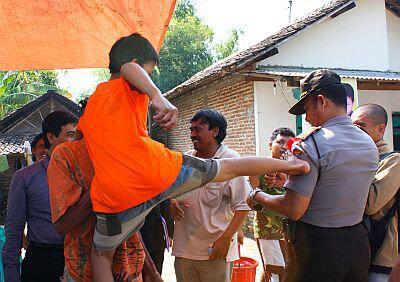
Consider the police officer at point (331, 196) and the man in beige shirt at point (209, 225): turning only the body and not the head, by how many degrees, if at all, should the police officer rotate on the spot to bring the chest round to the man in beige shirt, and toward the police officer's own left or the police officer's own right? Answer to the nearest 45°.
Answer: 0° — they already face them

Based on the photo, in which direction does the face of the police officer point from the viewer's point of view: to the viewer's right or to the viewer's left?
to the viewer's left

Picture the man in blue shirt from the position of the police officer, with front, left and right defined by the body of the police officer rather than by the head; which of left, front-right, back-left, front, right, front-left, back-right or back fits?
front-left

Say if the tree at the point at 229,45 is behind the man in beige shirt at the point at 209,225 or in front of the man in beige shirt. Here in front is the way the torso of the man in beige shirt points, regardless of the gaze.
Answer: behind

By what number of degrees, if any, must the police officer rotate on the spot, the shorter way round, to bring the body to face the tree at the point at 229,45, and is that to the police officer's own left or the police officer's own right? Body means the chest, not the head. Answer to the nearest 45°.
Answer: approximately 45° to the police officer's own right

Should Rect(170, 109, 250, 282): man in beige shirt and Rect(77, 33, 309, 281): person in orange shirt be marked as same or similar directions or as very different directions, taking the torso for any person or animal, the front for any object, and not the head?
very different directions

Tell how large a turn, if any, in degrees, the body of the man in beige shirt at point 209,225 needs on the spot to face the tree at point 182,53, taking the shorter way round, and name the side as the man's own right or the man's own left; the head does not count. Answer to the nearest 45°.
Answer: approximately 135° to the man's own right

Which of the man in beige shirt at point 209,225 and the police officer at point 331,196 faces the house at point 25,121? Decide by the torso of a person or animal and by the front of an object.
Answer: the police officer

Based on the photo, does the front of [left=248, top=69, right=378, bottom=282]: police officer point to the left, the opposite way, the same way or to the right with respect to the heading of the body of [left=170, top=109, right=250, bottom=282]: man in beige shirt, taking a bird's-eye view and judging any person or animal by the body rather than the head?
to the right

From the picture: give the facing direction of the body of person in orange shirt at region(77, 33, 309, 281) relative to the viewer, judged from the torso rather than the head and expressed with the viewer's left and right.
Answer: facing away from the viewer and to the right of the viewer

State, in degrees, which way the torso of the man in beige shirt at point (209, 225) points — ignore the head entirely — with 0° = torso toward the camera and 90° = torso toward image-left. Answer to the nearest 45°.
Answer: approximately 45°

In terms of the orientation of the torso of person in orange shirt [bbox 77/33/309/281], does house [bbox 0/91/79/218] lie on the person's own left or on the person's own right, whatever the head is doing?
on the person's own left
